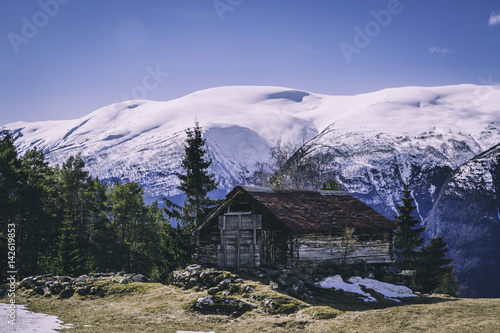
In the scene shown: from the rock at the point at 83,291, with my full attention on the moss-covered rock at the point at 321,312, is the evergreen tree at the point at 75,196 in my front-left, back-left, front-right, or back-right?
back-left

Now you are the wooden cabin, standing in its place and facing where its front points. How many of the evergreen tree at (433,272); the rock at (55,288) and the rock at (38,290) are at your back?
1

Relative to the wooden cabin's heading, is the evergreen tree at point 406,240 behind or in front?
behind

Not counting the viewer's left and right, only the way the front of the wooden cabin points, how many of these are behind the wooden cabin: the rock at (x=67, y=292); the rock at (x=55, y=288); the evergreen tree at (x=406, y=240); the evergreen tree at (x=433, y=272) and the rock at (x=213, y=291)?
2

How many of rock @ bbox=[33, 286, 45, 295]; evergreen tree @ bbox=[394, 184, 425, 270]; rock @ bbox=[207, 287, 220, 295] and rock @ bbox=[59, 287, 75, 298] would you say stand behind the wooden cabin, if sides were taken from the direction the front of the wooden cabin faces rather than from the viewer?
1

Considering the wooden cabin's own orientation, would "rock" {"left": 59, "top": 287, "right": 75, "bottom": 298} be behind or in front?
in front

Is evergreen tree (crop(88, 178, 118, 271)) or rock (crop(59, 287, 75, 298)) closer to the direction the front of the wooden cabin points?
the rock

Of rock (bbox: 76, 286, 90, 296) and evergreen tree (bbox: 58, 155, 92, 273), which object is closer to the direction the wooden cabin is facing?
the rock

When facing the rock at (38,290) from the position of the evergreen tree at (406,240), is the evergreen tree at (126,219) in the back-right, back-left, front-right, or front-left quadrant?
front-right

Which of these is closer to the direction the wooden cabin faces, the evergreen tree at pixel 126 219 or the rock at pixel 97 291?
the rock

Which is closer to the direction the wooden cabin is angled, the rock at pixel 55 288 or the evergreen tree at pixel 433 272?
the rock

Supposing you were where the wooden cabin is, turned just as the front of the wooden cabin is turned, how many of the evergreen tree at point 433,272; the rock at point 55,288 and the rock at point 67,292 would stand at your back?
1

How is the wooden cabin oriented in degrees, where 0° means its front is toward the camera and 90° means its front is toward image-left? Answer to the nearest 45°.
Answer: approximately 45°

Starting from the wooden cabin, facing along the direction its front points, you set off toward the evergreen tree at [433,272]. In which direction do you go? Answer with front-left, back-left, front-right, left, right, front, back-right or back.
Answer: back

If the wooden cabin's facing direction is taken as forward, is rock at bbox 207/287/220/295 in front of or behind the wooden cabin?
in front

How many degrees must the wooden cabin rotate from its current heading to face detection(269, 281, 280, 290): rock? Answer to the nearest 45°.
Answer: approximately 45° to its left

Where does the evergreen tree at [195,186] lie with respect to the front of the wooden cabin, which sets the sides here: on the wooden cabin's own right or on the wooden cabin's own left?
on the wooden cabin's own right

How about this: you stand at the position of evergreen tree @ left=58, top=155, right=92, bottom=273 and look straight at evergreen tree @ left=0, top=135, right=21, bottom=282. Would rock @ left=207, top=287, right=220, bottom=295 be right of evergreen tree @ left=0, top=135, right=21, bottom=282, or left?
left

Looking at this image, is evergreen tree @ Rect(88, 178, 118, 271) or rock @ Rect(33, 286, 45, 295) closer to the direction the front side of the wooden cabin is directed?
the rock

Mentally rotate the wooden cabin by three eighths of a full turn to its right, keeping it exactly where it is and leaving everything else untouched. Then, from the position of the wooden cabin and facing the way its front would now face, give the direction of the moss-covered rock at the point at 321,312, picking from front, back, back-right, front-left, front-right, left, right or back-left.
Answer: back

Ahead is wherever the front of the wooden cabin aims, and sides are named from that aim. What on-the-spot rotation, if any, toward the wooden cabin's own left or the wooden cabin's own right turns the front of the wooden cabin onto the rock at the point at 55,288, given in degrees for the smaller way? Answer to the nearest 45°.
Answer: approximately 45° to the wooden cabin's own right

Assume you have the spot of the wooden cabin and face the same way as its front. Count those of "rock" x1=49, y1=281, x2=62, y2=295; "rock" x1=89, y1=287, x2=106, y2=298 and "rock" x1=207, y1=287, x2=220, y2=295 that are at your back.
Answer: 0

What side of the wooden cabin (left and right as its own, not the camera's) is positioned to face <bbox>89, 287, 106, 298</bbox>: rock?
front
